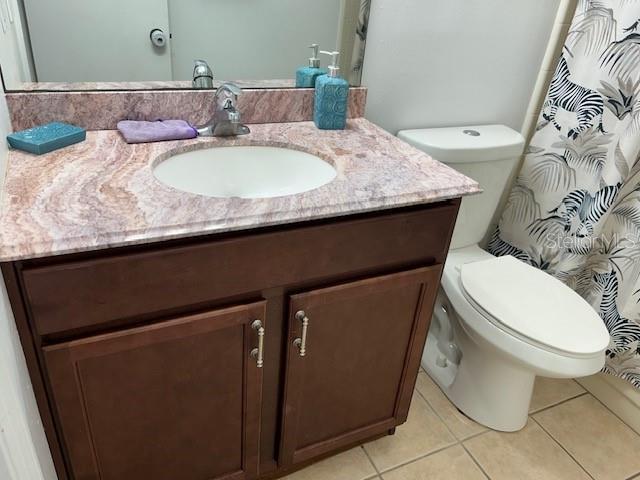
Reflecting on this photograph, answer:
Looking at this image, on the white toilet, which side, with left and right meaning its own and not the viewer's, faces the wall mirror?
right

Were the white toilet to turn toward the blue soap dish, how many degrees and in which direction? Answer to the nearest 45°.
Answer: approximately 90° to its right

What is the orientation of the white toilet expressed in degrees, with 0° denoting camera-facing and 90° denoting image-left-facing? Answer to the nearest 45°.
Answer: approximately 315°

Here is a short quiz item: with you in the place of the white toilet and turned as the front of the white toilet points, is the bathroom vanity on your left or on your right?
on your right

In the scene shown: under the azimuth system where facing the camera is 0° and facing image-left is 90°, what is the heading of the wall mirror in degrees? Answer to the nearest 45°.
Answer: approximately 0°

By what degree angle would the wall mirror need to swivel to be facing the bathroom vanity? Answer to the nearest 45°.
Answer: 0° — it already faces it
